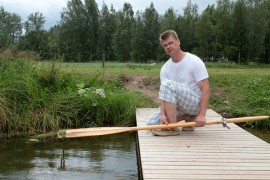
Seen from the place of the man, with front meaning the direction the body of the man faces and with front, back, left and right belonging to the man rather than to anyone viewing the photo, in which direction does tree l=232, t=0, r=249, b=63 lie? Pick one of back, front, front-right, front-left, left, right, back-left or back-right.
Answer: back-right

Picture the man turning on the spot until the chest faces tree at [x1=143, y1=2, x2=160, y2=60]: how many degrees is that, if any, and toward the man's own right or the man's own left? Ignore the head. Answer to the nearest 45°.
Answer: approximately 135° to the man's own right

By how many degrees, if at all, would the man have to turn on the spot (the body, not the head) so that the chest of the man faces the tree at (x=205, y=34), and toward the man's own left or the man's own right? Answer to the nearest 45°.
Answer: approximately 135° to the man's own right

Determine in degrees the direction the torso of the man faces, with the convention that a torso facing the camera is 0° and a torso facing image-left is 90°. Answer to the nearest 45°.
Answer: approximately 45°

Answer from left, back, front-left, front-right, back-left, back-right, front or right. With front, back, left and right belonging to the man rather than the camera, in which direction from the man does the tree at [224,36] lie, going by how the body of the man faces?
back-right
